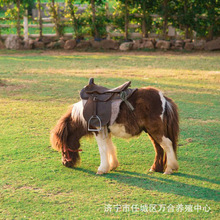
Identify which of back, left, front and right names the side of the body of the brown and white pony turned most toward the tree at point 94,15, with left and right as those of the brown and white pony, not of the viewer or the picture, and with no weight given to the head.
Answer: right

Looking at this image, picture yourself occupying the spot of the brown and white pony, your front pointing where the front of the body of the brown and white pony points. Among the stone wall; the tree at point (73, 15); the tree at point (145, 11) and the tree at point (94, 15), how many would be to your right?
4

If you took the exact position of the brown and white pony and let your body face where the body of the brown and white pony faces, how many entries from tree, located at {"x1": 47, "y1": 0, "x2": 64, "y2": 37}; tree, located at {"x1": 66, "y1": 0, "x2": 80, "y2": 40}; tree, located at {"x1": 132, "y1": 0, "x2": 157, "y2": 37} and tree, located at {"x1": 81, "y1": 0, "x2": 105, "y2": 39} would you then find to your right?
4

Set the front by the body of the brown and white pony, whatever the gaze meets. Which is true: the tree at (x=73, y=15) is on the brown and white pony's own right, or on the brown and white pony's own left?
on the brown and white pony's own right

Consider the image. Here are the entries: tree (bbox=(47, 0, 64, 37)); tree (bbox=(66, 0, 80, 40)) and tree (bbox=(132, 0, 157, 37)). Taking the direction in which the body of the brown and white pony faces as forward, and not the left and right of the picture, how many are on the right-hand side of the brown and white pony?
3

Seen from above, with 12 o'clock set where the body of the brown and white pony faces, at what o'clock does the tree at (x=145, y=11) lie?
The tree is roughly at 3 o'clock from the brown and white pony.

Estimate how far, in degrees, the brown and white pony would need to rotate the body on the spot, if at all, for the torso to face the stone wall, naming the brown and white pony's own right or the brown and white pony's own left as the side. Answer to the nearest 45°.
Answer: approximately 90° to the brown and white pony's own right

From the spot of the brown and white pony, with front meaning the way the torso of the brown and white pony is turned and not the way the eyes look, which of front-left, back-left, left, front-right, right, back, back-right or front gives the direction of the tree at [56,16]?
right

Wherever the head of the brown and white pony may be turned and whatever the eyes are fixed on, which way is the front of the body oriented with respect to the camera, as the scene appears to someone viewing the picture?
to the viewer's left

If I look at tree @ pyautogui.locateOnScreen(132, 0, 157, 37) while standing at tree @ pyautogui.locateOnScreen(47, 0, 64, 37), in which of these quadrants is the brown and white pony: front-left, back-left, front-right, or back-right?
front-right

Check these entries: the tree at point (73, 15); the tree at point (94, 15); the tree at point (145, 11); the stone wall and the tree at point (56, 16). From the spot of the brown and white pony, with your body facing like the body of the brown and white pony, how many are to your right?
5
